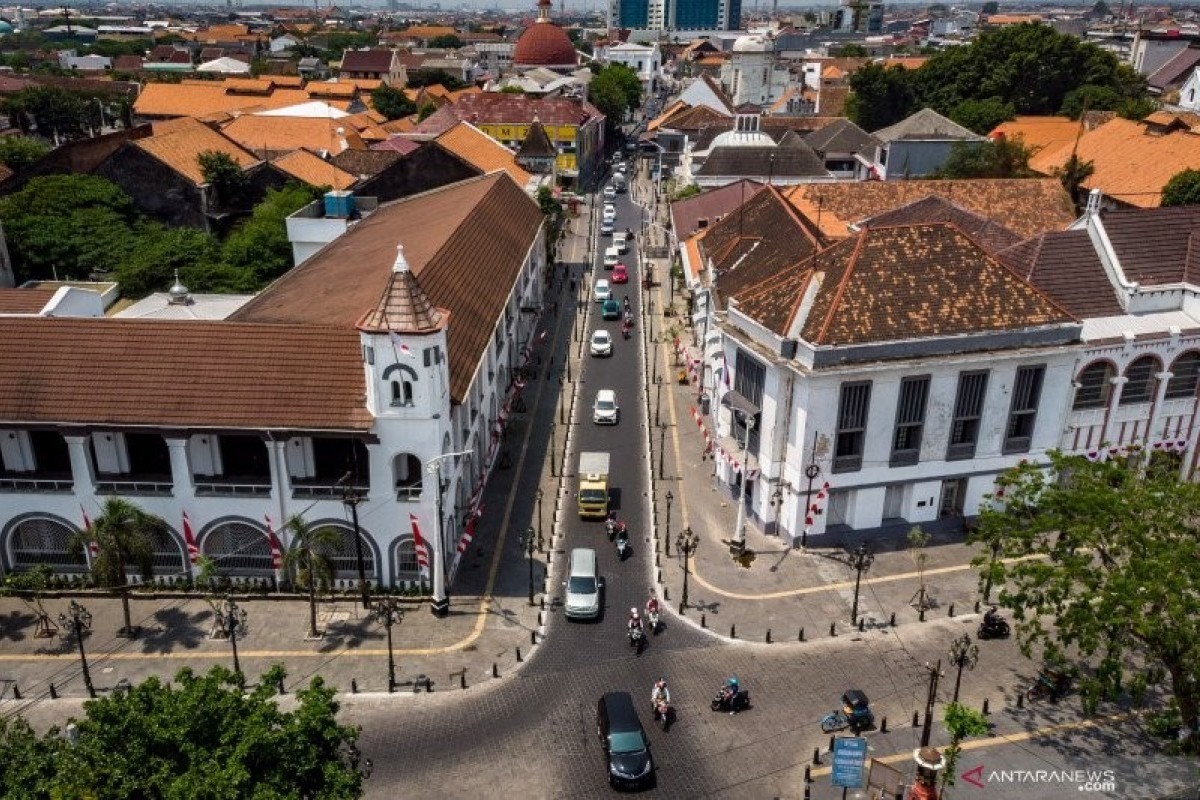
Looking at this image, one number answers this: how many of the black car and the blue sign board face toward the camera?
2

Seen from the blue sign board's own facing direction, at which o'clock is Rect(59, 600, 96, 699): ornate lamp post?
The ornate lamp post is roughly at 3 o'clock from the blue sign board.

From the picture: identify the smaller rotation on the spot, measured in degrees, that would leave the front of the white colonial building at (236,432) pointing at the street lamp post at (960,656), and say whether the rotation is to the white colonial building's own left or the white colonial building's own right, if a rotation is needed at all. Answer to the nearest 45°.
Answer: approximately 45° to the white colonial building's own left

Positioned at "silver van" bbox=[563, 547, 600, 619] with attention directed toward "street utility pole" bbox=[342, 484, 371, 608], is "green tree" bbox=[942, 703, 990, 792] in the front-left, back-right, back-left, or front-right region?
back-left

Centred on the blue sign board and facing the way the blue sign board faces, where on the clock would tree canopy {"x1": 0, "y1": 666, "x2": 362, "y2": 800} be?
The tree canopy is roughly at 2 o'clock from the blue sign board.
